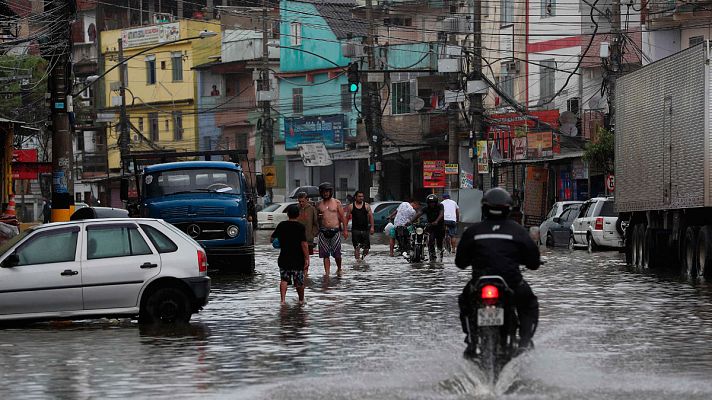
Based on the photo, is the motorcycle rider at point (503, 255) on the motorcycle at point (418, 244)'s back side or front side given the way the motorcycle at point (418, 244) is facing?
on the front side

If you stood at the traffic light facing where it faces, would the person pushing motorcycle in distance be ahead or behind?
ahead

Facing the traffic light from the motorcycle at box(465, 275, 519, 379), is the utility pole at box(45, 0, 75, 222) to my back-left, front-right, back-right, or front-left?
front-left

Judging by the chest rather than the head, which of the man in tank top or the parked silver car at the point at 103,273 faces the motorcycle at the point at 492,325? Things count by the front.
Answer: the man in tank top

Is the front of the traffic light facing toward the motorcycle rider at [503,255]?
yes

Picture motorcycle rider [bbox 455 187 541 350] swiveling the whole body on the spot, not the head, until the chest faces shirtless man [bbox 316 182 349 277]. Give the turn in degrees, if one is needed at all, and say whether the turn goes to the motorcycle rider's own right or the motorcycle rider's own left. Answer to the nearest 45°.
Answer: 0° — they already face them

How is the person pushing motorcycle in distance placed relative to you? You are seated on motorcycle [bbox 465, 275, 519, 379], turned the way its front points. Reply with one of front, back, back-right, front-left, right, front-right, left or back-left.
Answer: front

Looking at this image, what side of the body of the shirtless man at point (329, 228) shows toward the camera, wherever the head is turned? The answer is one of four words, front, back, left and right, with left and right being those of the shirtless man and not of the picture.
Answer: front

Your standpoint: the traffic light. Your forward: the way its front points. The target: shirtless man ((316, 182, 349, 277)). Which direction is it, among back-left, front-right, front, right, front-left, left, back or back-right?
front

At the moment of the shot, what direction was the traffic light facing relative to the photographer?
facing the viewer

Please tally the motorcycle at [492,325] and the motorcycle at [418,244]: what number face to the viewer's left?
0

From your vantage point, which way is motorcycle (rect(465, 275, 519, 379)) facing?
away from the camera

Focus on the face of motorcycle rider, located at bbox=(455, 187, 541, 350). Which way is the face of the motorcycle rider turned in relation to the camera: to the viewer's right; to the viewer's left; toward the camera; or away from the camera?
away from the camera

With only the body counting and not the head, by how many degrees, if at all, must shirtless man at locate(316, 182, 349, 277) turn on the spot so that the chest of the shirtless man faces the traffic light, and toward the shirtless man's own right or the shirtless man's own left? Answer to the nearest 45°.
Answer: approximately 180°

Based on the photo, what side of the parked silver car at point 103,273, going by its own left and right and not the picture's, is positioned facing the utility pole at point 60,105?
right

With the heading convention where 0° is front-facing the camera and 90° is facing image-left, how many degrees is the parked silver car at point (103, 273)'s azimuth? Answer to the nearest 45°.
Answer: approximately 90°
